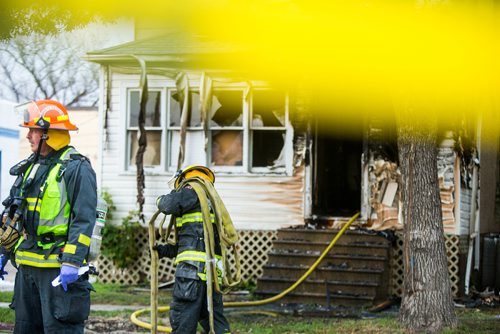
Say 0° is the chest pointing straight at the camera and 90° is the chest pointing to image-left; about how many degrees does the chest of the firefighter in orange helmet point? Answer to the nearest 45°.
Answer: approximately 45°

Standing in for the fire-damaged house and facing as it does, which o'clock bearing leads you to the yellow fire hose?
The yellow fire hose is roughly at 12 o'clock from the fire-damaged house.

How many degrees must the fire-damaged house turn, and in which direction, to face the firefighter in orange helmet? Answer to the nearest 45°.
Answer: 0° — it already faces them

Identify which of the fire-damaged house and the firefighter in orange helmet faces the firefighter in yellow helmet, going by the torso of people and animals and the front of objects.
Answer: the fire-damaged house

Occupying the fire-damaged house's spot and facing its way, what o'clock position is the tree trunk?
The tree trunk is roughly at 11 o'clock from the fire-damaged house.

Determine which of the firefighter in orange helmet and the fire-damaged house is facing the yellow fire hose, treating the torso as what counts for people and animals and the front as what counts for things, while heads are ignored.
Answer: the fire-damaged house
